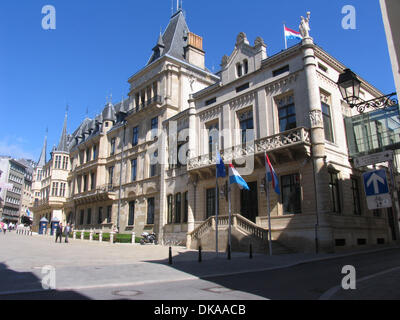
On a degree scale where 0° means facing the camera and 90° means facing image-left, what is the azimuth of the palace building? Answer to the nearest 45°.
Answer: approximately 45°

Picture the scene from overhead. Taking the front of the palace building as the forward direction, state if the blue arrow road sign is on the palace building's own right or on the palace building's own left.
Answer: on the palace building's own left

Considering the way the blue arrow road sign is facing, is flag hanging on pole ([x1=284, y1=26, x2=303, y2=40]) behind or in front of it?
behind

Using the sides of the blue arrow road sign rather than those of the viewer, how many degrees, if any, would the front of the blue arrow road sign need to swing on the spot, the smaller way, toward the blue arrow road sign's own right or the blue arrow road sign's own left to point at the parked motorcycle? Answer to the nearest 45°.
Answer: approximately 135° to the blue arrow road sign's own right

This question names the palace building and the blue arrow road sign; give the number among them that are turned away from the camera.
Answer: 0

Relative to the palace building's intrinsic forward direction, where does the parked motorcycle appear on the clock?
The parked motorcycle is roughly at 3 o'clock from the palace building.

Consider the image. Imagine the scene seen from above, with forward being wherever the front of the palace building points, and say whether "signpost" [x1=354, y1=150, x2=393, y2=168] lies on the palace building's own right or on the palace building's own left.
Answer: on the palace building's own left

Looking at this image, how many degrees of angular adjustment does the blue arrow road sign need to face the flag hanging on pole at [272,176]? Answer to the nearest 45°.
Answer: approximately 135° to its right

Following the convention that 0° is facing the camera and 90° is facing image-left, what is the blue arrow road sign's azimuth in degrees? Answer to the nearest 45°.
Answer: approximately 0°

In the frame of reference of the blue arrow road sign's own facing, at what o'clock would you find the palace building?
The palace building is roughly at 5 o'clock from the blue arrow road sign.

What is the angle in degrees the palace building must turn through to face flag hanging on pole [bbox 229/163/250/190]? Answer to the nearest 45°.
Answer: approximately 45° to its left
